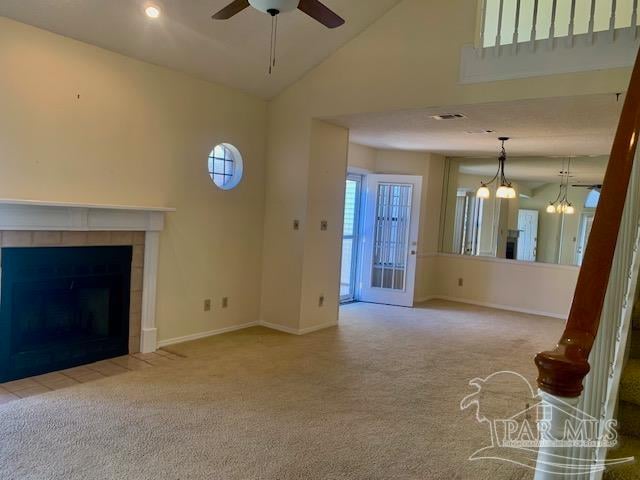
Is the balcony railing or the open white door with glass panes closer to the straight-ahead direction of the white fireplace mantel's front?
the balcony railing

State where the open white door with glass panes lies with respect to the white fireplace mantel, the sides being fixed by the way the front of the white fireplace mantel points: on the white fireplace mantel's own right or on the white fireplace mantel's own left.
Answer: on the white fireplace mantel's own left

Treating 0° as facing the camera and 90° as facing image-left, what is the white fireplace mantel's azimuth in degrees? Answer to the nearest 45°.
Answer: approximately 315°

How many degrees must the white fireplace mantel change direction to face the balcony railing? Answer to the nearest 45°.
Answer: approximately 45° to its left

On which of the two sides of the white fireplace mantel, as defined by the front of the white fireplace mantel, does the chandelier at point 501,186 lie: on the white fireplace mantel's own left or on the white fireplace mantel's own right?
on the white fireplace mantel's own left
